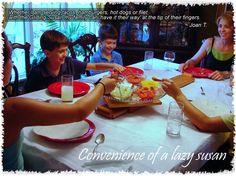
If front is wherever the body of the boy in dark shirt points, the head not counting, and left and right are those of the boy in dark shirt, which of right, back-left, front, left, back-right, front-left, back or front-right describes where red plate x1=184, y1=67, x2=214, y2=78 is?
front-left

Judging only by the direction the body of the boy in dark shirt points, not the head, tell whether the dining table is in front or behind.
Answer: in front

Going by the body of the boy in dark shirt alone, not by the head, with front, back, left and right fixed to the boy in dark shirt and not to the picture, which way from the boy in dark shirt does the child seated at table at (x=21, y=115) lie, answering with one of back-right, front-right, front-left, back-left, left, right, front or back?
front-right

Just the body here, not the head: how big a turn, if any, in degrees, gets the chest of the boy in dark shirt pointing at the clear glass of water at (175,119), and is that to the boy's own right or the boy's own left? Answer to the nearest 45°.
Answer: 0° — they already face it

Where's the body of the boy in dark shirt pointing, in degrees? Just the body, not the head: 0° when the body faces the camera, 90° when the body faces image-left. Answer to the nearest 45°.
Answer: approximately 315°

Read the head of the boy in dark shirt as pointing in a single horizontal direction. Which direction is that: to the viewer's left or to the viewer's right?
to the viewer's right

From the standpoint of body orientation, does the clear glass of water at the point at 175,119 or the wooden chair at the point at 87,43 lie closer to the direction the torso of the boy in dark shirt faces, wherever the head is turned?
the clear glass of water

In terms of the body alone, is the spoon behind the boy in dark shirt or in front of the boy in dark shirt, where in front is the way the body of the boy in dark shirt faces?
in front
